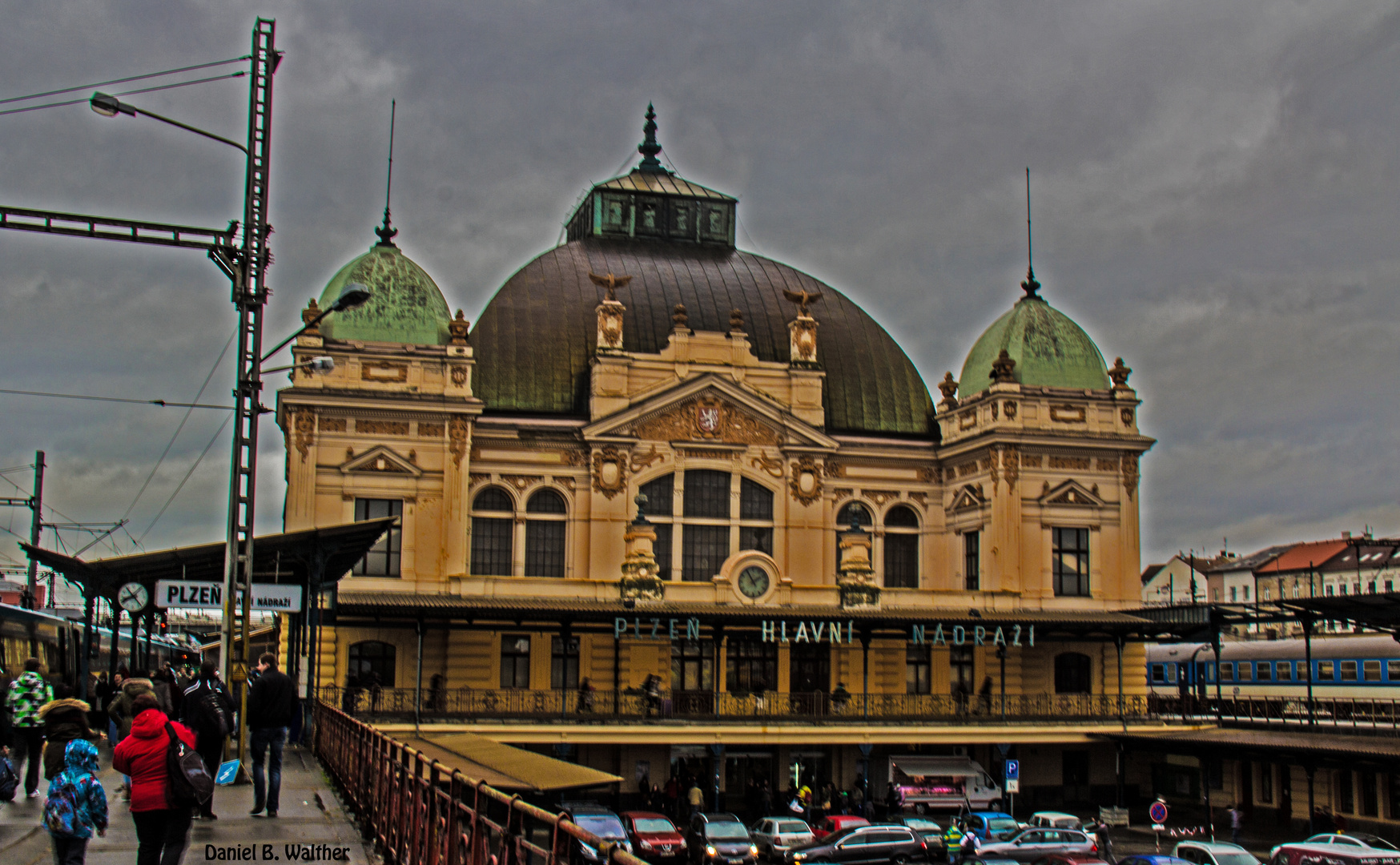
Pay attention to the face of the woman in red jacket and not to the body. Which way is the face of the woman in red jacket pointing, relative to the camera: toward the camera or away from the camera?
away from the camera

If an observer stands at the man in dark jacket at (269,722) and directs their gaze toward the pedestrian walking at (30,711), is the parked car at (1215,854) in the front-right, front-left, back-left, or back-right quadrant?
back-right

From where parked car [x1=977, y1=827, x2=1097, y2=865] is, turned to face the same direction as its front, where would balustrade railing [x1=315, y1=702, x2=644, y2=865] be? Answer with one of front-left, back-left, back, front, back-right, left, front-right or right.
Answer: left

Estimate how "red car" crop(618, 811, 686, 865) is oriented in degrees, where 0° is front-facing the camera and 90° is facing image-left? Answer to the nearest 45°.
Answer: approximately 315°

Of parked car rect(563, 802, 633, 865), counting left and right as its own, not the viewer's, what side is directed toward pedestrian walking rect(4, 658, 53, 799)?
front

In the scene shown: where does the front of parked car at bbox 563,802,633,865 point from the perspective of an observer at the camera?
facing the viewer and to the right of the viewer

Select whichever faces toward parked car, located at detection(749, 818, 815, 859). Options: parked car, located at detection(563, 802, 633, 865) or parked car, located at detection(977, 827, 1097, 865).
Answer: parked car, located at detection(977, 827, 1097, 865)

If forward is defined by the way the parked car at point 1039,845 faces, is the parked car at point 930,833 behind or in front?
in front

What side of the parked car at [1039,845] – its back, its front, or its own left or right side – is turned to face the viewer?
left

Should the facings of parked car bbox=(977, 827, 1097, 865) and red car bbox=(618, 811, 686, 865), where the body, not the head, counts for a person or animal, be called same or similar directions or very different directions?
very different directions

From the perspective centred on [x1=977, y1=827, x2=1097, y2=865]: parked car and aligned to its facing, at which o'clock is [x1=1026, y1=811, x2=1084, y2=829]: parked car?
[x1=1026, y1=811, x2=1084, y2=829]: parked car is roughly at 3 o'clock from [x1=977, y1=827, x2=1097, y2=865]: parked car.

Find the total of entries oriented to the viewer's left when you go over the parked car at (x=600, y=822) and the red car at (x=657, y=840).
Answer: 0

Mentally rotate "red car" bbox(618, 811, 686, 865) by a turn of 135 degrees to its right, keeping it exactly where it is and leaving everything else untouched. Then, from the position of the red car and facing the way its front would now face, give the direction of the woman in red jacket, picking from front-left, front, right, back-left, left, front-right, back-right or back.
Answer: left
